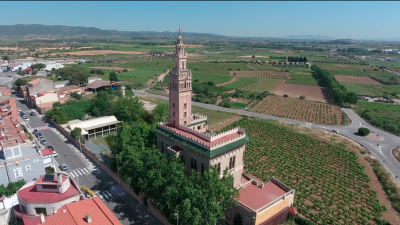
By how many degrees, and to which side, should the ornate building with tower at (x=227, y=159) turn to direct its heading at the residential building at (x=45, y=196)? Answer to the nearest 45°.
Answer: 0° — it already faces it

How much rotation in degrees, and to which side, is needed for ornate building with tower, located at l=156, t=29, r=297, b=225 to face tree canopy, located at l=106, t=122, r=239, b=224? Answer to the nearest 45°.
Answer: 0° — it already faces it

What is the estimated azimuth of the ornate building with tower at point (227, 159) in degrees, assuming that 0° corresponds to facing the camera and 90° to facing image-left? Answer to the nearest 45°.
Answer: approximately 45°

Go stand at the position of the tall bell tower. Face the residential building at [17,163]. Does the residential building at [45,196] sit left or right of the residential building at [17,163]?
left

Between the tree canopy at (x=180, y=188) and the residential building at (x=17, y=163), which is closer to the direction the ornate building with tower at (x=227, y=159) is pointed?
the tree canopy
